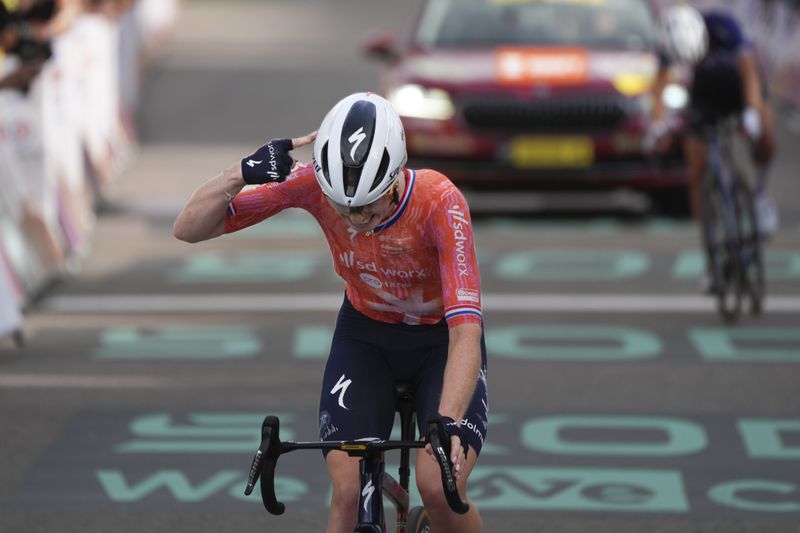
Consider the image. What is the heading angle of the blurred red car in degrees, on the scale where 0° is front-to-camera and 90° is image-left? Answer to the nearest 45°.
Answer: approximately 0°

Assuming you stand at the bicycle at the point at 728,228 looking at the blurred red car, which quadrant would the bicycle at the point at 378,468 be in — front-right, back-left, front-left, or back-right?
back-left

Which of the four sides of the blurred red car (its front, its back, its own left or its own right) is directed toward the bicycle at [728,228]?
front

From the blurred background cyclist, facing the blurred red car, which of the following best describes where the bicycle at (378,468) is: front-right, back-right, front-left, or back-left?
back-left
